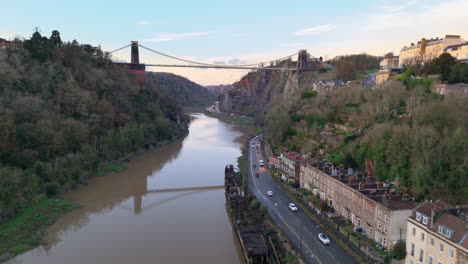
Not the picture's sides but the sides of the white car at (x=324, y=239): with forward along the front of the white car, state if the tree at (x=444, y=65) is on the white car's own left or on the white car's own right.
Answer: on the white car's own left

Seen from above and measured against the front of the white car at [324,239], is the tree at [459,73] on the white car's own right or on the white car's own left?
on the white car's own left

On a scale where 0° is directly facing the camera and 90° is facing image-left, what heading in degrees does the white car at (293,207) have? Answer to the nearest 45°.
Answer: approximately 315°

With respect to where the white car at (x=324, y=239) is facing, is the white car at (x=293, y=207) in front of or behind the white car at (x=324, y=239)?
behind

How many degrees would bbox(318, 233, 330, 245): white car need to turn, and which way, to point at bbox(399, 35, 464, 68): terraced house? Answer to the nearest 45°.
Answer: approximately 135° to its left
